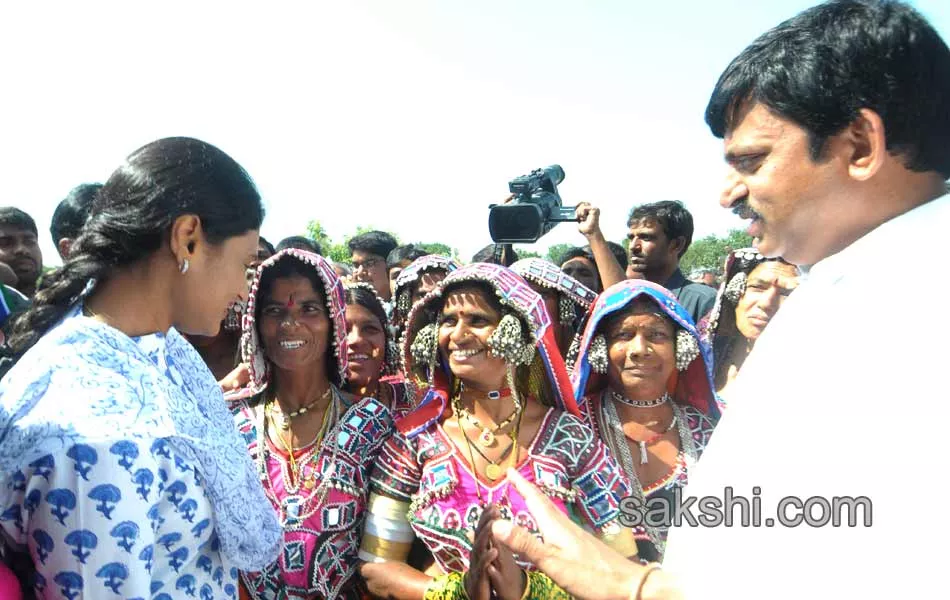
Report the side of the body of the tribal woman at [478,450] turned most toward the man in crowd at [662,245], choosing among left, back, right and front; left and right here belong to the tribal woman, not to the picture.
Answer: back

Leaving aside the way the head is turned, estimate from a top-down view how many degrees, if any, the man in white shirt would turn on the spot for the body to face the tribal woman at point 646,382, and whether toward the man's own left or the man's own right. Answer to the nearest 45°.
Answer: approximately 90° to the man's own right

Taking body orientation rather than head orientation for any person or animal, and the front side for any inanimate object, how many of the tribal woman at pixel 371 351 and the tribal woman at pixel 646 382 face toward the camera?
2

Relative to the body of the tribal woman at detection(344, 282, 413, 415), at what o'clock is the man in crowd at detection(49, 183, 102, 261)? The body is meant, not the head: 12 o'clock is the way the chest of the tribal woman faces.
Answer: The man in crowd is roughly at 3 o'clock from the tribal woman.

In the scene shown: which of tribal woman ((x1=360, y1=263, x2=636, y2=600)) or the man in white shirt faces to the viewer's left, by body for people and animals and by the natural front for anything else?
the man in white shirt

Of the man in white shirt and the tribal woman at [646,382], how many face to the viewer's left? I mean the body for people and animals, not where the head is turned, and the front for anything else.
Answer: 1

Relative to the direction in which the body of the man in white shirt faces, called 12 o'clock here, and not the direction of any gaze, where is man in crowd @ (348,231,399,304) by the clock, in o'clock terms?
The man in crowd is roughly at 2 o'clock from the man in white shirt.

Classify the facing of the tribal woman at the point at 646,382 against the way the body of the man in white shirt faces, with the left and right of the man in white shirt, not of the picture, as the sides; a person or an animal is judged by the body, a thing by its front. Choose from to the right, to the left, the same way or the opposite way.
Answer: to the left

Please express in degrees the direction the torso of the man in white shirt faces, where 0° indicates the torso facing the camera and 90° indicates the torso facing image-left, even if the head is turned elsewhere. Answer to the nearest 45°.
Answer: approximately 90°

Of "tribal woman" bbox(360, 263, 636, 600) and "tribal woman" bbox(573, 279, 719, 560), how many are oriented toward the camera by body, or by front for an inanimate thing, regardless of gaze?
2
